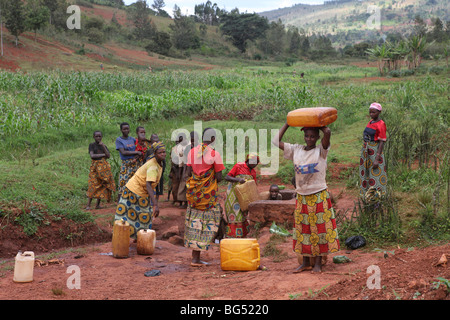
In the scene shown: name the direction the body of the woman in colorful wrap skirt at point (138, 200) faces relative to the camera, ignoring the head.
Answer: to the viewer's right

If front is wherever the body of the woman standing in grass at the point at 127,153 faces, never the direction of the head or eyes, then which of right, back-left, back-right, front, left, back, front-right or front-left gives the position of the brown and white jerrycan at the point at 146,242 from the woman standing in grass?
front-right

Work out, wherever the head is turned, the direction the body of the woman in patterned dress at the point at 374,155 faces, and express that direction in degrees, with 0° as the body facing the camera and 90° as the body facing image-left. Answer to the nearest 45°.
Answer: approximately 45°

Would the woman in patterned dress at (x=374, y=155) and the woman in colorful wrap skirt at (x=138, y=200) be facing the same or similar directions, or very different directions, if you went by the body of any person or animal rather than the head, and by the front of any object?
very different directions

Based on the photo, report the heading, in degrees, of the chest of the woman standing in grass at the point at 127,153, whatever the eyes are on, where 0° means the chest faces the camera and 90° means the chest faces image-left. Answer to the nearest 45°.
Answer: approximately 315°

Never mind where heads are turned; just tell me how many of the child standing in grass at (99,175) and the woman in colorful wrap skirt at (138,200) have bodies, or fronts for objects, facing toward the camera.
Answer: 1

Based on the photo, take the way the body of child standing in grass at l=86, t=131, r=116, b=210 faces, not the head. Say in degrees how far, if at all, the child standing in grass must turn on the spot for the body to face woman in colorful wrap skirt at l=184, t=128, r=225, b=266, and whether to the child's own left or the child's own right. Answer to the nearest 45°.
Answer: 0° — they already face them

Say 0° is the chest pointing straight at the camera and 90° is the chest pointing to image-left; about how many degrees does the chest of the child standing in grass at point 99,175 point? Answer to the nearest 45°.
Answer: approximately 0°
